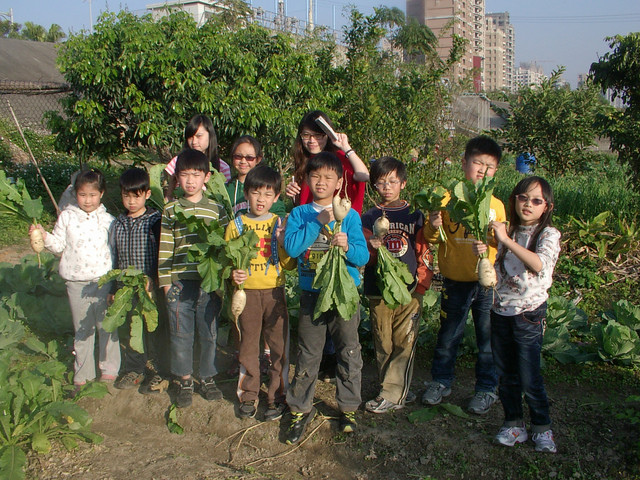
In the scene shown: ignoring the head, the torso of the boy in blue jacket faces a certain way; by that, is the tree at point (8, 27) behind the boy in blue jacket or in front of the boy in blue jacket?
behind

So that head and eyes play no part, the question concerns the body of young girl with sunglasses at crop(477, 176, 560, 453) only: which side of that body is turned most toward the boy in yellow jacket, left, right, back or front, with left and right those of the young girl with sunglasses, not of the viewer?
right

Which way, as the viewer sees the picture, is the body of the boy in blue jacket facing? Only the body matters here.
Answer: toward the camera

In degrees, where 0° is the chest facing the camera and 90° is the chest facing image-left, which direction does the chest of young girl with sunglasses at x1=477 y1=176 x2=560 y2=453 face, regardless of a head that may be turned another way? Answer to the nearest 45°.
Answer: approximately 45°

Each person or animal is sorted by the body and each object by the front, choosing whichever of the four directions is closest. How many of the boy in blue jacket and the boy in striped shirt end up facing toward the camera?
2

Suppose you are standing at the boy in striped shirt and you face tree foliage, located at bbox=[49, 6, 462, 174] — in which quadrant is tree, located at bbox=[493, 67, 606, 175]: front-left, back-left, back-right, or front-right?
front-right

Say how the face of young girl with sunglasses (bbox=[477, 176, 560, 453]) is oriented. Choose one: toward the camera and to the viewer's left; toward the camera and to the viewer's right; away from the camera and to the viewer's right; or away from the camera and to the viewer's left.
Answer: toward the camera and to the viewer's left

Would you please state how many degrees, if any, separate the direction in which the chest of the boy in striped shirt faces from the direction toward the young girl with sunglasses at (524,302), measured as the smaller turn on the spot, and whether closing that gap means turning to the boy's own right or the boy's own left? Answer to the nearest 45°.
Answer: approximately 45° to the boy's own left

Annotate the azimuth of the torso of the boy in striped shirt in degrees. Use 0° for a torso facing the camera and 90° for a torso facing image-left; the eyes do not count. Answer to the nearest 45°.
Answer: approximately 0°
